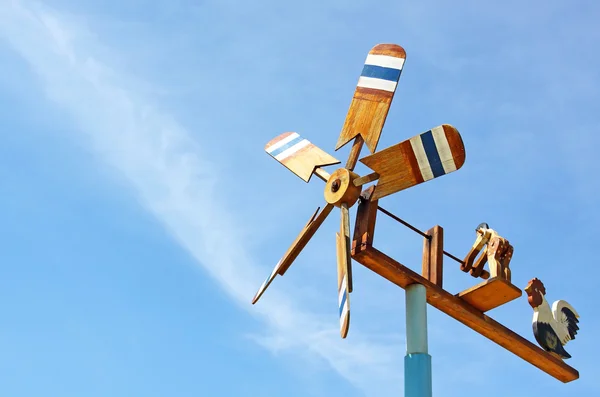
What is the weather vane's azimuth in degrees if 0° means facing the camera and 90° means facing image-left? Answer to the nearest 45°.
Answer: approximately 45°
